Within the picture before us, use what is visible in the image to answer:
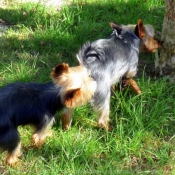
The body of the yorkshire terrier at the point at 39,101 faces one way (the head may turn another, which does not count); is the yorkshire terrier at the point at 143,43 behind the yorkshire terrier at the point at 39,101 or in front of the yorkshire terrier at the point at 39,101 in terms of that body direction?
in front

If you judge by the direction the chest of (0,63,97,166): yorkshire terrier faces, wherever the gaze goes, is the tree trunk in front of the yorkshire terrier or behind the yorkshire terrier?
in front

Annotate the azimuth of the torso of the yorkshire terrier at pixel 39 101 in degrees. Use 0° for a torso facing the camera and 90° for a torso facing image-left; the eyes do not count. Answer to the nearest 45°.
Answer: approximately 225°
